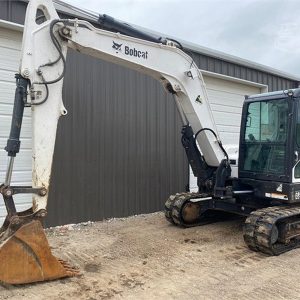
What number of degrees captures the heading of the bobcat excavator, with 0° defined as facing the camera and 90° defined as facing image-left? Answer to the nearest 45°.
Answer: approximately 45°
